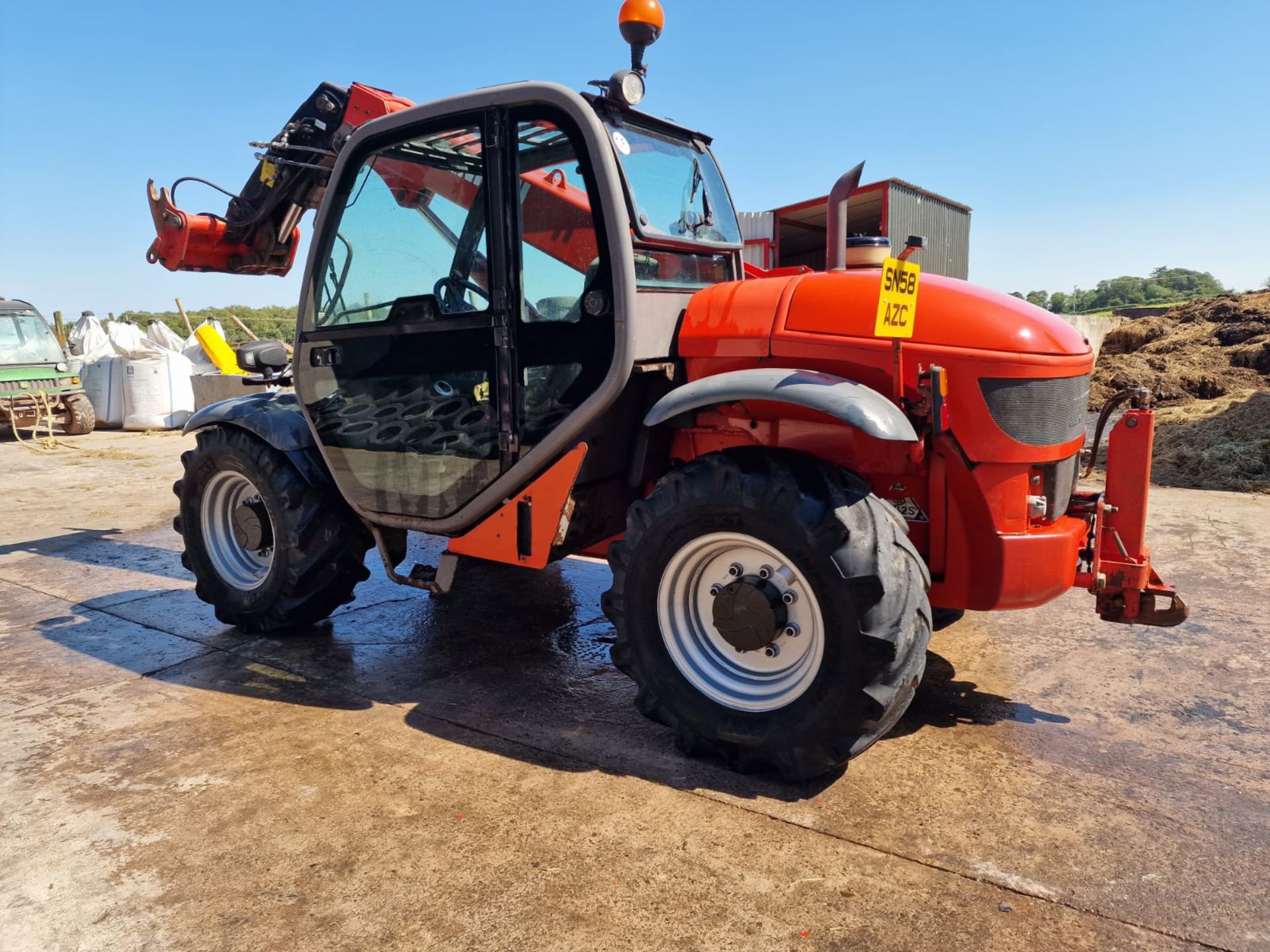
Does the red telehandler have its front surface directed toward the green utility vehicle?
yes

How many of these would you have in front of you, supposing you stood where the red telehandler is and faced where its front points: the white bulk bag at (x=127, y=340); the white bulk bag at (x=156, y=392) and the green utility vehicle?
3

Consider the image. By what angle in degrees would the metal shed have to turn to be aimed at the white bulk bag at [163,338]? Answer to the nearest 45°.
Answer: approximately 45° to its right

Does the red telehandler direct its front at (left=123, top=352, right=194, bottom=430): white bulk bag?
yes

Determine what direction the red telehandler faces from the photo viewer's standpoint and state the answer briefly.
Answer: facing away from the viewer and to the left of the viewer

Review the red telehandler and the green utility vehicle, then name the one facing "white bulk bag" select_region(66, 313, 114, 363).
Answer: the red telehandler

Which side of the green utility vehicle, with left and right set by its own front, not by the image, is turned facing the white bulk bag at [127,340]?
left

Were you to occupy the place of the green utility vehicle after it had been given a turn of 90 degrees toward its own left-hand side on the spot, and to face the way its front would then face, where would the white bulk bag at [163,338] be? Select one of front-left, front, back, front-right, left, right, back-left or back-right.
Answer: front

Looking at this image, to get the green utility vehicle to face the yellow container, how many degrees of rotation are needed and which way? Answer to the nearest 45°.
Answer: approximately 90° to its left

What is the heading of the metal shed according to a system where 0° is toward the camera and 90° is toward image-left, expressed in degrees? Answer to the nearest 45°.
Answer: approximately 45°

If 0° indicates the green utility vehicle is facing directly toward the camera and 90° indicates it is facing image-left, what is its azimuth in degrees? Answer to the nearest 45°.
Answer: approximately 315°

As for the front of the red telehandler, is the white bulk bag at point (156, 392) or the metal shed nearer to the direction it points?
the white bulk bag
